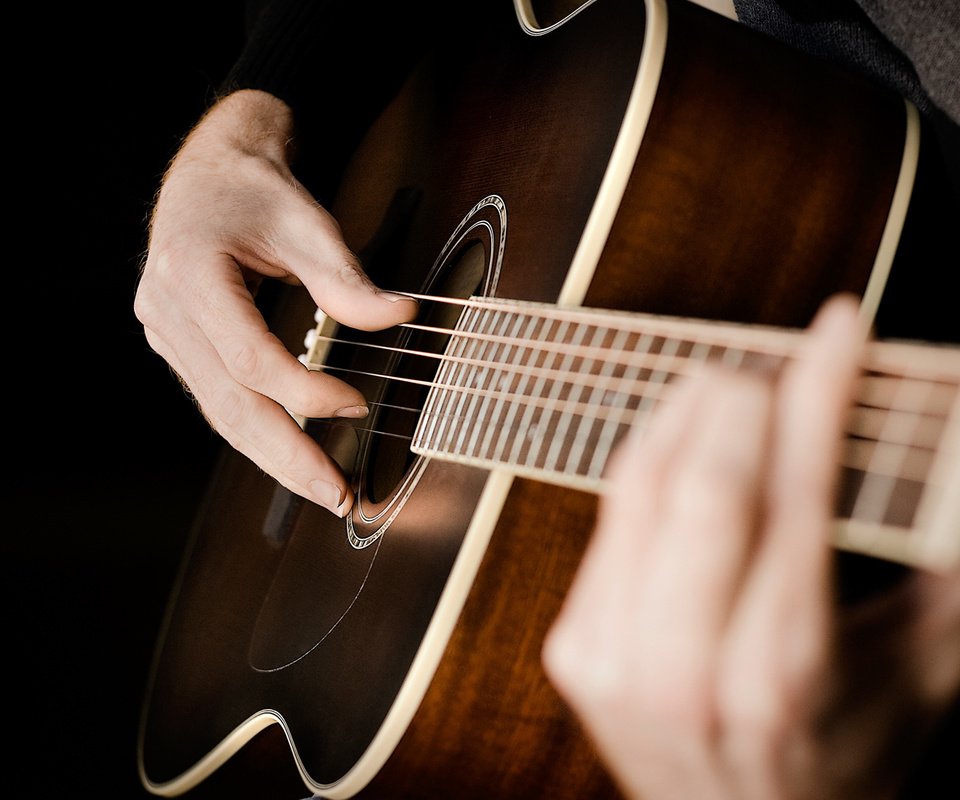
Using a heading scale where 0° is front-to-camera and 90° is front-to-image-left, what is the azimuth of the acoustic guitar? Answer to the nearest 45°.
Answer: approximately 45°
